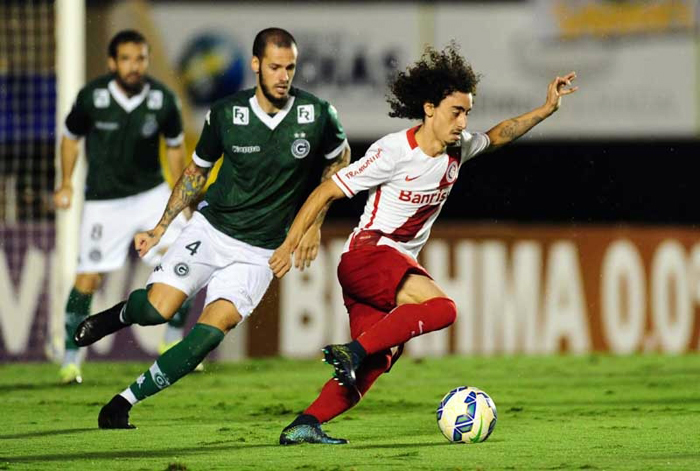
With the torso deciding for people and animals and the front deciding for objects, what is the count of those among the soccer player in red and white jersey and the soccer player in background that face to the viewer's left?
0

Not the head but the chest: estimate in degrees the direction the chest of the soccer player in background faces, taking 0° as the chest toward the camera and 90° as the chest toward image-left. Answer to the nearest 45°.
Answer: approximately 0°

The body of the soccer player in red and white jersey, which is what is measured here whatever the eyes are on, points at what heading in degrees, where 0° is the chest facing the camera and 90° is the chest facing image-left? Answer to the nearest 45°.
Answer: approximately 315°

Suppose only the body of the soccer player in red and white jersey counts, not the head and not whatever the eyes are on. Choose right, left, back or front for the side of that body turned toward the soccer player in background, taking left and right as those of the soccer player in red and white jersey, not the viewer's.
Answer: back

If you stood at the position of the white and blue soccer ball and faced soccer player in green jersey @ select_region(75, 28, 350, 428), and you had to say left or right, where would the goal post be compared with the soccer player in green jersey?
right

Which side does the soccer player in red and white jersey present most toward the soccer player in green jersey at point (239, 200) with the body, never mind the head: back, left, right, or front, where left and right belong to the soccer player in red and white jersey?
back

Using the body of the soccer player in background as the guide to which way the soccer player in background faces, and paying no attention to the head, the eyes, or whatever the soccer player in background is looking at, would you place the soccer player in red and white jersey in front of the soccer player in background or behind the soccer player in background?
in front

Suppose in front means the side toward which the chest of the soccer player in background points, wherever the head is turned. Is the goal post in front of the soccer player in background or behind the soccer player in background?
behind

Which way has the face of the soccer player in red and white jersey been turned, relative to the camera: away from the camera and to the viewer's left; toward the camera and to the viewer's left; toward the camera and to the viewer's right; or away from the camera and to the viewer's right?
toward the camera and to the viewer's right

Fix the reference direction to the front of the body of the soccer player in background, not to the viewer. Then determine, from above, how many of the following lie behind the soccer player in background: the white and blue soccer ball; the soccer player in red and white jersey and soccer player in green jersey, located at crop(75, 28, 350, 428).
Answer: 0

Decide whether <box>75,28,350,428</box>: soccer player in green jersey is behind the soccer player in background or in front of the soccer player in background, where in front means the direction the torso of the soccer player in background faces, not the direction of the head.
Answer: in front
